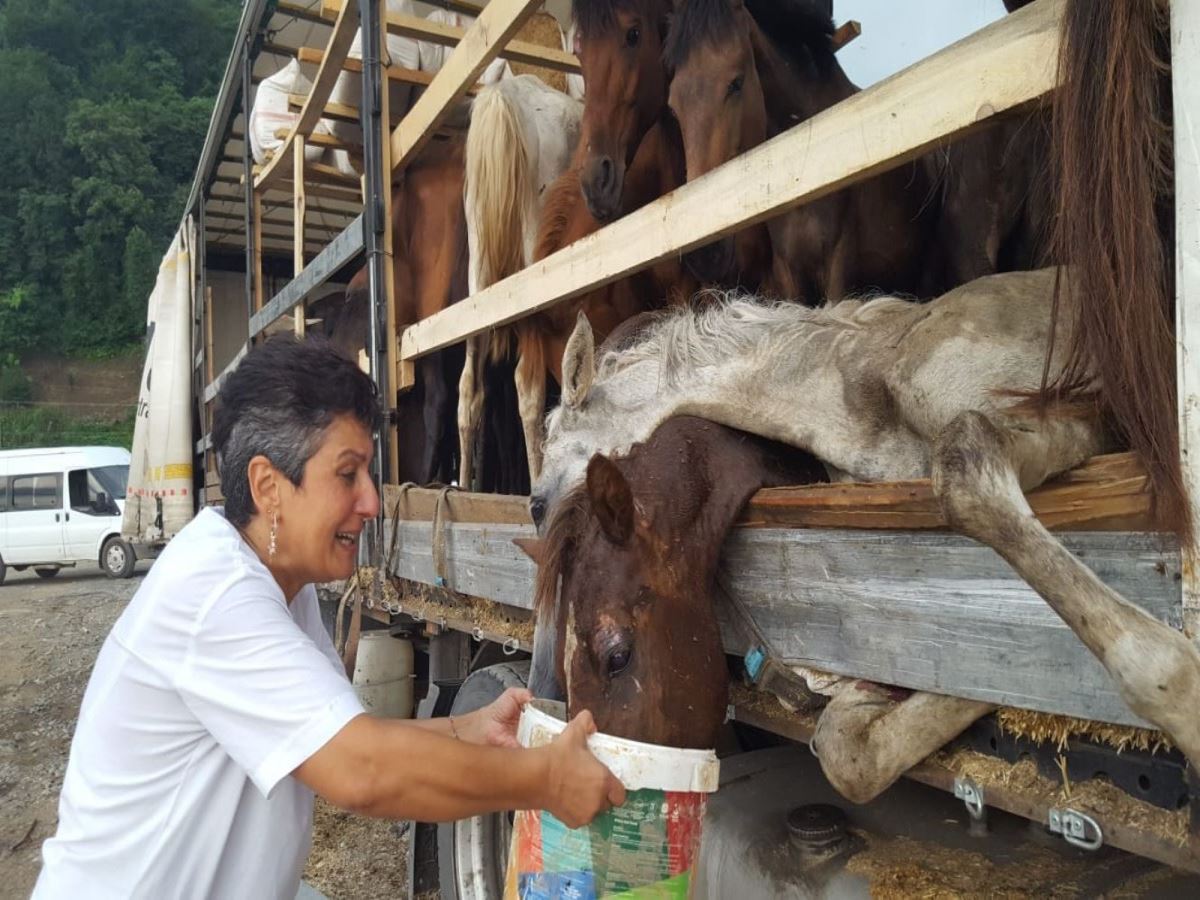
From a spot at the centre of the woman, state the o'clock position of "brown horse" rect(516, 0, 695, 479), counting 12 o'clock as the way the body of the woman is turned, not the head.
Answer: The brown horse is roughly at 10 o'clock from the woman.

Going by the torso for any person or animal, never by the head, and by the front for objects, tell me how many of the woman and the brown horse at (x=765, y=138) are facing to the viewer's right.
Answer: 1

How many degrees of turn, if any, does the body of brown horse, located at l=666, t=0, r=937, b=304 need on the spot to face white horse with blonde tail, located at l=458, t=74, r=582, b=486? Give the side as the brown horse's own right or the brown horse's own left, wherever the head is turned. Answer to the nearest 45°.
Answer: approximately 90° to the brown horse's own right

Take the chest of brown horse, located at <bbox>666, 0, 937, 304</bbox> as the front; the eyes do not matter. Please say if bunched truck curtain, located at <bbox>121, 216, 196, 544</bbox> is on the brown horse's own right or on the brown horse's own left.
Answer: on the brown horse's own right

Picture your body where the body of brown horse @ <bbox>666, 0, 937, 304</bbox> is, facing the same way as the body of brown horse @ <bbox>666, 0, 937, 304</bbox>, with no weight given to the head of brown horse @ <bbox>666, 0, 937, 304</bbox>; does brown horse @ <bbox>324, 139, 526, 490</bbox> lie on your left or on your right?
on your right

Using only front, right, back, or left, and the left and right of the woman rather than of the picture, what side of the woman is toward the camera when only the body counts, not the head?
right

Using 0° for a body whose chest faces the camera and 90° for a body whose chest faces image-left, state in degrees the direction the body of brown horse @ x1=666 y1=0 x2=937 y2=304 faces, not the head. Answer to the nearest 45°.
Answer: approximately 45°

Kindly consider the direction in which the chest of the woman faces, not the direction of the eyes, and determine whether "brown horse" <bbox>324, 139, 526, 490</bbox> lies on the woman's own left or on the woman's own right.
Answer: on the woman's own left

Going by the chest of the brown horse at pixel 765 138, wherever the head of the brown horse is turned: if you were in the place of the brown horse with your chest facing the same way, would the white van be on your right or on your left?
on your right

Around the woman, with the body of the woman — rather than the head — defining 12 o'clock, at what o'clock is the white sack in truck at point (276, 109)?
The white sack in truck is roughly at 9 o'clock from the woman.

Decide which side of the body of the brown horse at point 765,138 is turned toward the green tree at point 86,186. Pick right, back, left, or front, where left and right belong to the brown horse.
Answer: right
